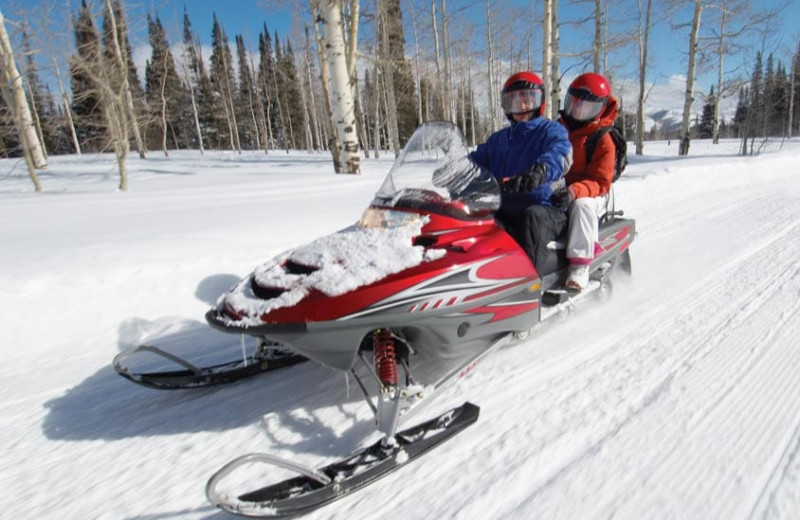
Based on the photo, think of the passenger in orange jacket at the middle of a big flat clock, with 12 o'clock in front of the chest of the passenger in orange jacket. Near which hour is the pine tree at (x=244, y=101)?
The pine tree is roughly at 3 o'clock from the passenger in orange jacket.

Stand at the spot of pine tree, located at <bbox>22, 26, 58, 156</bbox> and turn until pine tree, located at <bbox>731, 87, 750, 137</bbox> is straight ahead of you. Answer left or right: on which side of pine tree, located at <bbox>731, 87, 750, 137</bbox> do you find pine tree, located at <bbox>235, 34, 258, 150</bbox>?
left

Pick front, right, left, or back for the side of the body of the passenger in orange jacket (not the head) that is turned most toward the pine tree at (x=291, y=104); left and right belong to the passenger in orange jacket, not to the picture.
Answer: right

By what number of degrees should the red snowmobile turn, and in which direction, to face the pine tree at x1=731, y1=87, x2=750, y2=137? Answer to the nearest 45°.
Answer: approximately 180°

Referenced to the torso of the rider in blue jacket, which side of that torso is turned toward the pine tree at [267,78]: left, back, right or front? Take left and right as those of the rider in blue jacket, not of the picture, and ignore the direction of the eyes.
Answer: right

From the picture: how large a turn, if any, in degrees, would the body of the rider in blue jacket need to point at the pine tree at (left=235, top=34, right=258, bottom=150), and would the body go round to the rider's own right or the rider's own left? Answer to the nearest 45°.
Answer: approximately 90° to the rider's own right

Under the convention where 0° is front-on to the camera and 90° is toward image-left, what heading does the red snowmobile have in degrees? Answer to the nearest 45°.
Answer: approximately 45°

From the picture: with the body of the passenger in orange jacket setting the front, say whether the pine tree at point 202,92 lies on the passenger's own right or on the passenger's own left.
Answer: on the passenger's own right

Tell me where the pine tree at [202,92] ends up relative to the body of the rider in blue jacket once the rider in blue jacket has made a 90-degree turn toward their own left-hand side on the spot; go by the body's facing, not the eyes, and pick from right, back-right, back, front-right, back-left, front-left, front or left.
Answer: back

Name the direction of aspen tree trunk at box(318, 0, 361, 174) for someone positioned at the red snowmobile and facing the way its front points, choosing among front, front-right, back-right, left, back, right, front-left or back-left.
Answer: back-right

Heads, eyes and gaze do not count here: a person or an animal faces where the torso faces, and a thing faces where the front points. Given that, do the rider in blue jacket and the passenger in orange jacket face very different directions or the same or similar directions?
same or similar directions

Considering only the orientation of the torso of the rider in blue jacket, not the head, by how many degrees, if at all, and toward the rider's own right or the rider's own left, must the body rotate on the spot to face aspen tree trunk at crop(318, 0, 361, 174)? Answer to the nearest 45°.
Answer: approximately 90° to the rider's own right

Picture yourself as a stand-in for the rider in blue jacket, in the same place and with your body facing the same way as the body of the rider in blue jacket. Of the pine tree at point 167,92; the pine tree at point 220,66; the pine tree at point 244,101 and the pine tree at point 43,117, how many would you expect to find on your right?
4

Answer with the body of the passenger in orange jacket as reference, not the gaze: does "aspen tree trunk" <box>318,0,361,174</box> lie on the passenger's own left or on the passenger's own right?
on the passenger's own right

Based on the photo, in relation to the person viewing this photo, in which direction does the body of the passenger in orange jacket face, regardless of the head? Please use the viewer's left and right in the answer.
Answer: facing the viewer and to the left of the viewer
